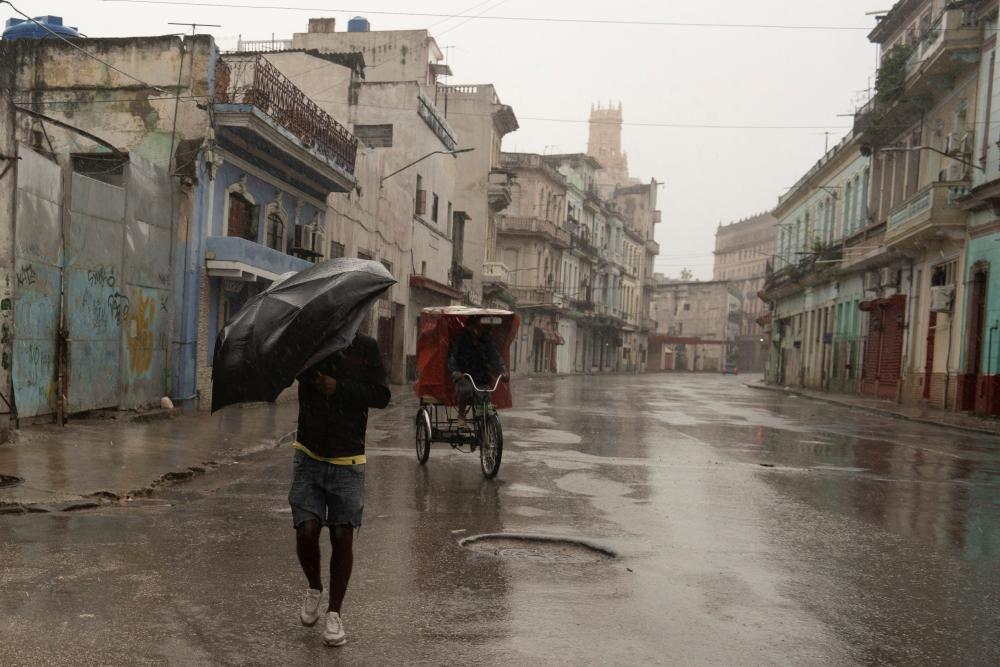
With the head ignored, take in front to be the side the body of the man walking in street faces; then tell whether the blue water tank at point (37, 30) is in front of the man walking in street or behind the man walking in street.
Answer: behind

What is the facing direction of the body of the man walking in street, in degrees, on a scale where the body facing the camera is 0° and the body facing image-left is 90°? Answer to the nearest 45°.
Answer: approximately 0°

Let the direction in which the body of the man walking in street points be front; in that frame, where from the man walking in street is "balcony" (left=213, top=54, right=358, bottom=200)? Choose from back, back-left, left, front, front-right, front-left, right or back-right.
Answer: back

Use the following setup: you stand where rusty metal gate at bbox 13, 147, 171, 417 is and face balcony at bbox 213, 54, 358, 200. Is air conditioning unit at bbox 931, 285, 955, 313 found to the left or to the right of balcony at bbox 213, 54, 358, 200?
right

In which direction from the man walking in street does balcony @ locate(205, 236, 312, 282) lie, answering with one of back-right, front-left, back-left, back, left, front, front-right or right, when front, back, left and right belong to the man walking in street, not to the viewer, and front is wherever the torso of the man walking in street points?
back

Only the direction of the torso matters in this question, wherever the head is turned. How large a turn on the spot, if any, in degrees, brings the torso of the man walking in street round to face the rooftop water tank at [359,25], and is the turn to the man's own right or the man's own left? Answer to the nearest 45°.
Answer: approximately 180°

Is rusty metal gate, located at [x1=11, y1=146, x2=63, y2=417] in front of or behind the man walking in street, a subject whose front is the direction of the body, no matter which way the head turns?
behind

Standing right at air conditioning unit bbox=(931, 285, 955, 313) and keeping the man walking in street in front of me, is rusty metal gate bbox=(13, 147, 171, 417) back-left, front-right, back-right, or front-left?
front-right

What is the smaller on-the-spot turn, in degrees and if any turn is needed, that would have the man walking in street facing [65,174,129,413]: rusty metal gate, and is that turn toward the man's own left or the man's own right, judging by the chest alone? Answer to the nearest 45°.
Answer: approximately 180°

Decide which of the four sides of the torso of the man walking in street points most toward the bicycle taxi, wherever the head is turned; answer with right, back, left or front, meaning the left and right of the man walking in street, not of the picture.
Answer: back
